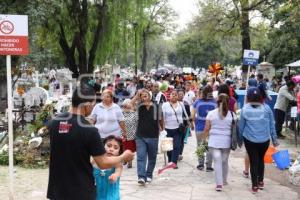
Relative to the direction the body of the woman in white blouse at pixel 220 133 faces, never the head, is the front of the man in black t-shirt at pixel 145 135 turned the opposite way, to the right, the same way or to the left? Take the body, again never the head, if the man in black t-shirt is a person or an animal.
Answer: the opposite way

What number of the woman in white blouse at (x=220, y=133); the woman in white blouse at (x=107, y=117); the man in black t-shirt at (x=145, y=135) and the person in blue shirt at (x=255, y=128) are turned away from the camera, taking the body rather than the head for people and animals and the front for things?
2

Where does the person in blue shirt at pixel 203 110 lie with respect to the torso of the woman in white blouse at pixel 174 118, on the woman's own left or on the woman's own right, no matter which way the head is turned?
on the woman's own left

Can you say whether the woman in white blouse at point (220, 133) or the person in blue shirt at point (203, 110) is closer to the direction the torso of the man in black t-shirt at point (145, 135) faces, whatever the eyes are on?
the woman in white blouse

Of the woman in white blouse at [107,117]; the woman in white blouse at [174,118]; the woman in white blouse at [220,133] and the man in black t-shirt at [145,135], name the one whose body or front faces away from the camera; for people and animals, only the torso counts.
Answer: the woman in white blouse at [220,133]

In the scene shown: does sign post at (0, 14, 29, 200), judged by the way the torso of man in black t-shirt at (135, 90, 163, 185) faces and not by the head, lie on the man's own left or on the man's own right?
on the man's own right

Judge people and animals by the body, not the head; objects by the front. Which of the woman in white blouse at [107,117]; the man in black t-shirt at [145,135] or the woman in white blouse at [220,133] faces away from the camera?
the woman in white blouse at [220,133]

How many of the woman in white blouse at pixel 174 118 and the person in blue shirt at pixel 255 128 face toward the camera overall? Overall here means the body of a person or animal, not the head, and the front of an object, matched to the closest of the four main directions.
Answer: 1

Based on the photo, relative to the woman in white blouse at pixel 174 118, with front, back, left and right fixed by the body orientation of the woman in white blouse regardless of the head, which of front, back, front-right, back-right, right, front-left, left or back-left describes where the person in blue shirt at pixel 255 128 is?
front-left

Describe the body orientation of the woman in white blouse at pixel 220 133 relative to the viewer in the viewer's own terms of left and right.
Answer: facing away from the viewer
